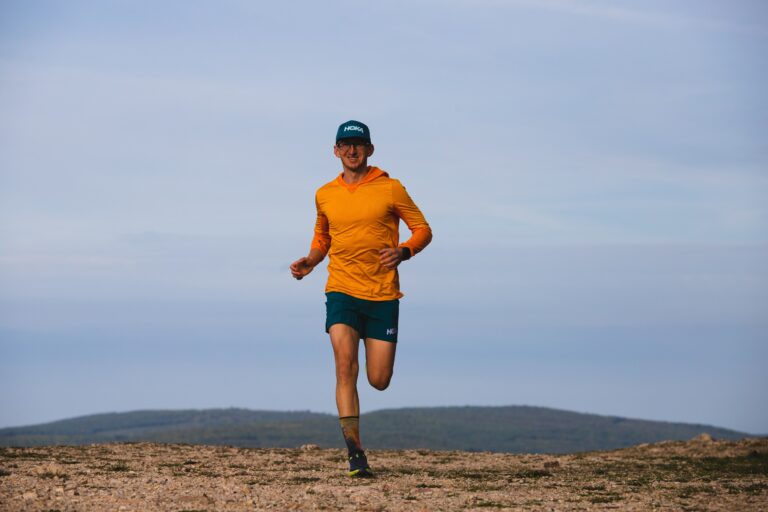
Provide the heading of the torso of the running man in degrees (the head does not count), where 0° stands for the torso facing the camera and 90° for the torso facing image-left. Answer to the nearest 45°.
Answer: approximately 0°
